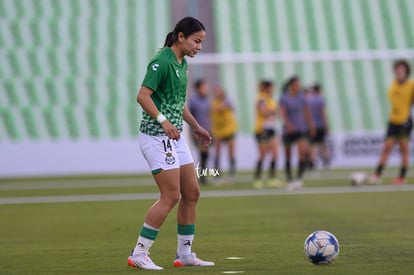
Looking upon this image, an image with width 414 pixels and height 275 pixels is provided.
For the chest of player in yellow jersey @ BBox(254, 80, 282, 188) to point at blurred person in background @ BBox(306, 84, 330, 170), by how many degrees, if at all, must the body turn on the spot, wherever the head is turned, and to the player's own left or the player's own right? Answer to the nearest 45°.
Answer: approximately 135° to the player's own left

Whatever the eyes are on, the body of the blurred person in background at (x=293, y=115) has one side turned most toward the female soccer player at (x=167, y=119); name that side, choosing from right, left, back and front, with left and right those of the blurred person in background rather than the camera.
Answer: front

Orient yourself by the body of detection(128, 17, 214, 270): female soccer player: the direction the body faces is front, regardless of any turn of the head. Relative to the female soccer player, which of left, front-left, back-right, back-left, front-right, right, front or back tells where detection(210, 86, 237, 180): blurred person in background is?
back-left

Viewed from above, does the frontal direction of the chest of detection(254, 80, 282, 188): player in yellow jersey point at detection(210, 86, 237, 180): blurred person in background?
no

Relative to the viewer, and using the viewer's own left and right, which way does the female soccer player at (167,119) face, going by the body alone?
facing the viewer and to the right of the viewer

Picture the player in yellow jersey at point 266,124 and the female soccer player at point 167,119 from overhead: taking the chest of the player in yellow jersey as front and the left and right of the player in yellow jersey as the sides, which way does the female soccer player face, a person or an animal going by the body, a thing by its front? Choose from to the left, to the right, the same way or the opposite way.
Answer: the same way

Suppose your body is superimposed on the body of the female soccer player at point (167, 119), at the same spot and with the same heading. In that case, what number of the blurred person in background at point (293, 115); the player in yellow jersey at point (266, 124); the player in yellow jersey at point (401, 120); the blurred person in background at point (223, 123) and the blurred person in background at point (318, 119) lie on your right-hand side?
0

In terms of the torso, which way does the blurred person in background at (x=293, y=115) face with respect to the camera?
toward the camera

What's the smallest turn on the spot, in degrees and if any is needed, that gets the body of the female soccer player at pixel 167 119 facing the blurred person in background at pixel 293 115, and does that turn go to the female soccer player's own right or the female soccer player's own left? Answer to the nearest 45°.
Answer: approximately 135° to the female soccer player's own left

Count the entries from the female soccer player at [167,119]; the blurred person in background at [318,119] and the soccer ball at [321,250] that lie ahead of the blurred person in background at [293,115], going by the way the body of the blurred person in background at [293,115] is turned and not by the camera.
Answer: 2

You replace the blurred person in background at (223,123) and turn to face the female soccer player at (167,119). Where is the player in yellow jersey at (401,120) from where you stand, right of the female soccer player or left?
left

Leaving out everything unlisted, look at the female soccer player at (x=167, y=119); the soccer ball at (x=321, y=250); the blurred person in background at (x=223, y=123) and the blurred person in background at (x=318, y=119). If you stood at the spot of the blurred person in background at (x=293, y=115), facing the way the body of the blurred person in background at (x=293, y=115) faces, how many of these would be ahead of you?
2

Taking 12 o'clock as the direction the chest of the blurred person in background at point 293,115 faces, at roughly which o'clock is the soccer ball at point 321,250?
The soccer ball is roughly at 12 o'clock from the blurred person in background.

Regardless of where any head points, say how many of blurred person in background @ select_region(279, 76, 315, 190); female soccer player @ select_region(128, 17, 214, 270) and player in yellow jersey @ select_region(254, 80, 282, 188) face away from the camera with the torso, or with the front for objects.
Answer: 0

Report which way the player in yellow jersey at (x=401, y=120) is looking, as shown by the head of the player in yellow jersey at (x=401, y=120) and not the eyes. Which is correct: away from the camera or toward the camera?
toward the camera

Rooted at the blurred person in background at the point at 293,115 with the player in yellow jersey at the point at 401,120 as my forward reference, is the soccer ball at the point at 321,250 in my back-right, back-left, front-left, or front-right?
front-right
